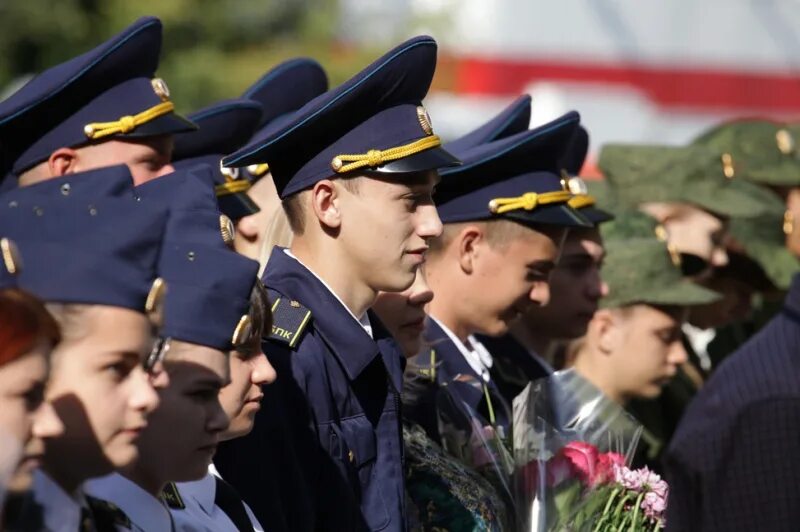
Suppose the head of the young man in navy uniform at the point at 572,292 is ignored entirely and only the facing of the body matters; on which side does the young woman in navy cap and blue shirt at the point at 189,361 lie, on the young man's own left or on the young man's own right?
on the young man's own right

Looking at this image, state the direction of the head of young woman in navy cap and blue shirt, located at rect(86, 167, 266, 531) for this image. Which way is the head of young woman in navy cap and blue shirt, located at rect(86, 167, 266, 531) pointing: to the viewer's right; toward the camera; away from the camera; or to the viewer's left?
to the viewer's right

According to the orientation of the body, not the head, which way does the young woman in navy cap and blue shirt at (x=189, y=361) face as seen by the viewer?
to the viewer's right

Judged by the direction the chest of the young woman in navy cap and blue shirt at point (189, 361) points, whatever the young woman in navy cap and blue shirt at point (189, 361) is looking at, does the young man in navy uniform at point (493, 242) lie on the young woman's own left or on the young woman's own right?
on the young woman's own left

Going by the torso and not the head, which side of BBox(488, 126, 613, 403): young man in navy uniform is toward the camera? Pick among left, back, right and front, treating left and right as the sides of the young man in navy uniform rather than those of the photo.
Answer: right

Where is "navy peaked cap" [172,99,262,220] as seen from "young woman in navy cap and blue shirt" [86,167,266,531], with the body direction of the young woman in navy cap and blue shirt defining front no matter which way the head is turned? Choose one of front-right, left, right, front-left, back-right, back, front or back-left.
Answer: left

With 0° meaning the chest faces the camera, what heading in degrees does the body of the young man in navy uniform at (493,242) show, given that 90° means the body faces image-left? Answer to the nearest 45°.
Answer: approximately 270°

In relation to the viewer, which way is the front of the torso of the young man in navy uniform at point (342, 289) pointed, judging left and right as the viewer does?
facing to the right of the viewer
